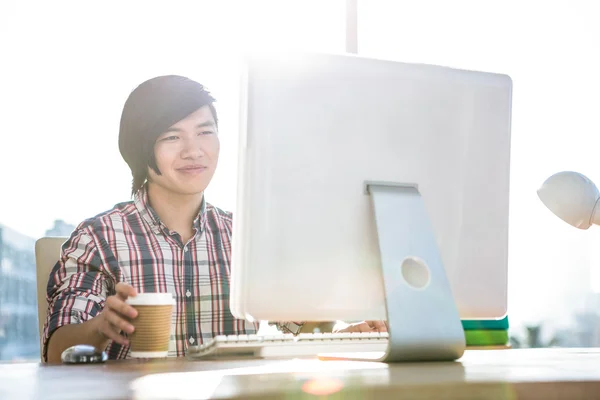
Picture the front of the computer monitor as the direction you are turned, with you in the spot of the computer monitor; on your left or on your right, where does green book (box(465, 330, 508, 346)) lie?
on your right

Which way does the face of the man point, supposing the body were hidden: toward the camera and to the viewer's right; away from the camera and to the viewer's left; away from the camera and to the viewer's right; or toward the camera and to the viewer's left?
toward the camera and to the viewer's right

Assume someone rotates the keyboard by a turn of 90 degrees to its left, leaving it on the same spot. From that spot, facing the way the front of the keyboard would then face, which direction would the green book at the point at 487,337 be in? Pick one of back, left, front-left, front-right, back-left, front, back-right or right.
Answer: back

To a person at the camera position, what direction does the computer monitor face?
facing away from the viewer and to the left of the viewer

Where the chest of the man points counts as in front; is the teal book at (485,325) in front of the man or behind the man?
in front

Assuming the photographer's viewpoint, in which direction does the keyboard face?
facing away from the viewer and to the left of the viewer

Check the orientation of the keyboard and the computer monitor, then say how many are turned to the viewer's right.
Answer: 0

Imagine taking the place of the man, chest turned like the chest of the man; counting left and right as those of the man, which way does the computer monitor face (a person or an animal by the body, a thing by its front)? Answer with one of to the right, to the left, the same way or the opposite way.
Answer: the opposite way

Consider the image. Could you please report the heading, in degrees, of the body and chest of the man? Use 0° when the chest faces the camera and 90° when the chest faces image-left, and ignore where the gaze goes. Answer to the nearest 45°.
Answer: approximately 315°

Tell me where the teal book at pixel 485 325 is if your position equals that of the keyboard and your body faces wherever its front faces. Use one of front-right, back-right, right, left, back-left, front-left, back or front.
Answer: right

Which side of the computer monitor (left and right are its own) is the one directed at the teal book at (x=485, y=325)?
right
